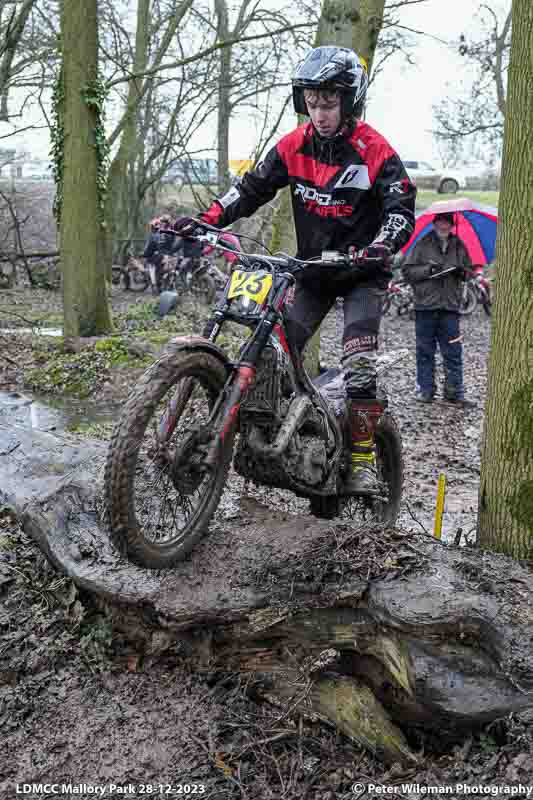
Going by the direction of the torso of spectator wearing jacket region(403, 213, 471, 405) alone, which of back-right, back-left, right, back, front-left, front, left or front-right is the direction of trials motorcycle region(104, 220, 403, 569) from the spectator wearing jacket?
front

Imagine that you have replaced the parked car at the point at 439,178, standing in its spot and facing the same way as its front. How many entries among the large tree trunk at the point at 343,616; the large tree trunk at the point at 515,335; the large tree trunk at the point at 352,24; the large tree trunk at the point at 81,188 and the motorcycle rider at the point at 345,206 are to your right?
5

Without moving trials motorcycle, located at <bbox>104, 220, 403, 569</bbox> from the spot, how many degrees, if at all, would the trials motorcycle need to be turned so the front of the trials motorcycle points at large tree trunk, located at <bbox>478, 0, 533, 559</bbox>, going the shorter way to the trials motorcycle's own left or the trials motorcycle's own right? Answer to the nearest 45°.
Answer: approximately 135° to the trials motorcycle's own left

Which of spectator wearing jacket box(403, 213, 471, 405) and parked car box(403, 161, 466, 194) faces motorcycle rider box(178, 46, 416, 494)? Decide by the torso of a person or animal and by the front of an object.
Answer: the spectator wearing jacket

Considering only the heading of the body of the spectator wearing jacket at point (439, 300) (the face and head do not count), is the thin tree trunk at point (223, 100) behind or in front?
behind

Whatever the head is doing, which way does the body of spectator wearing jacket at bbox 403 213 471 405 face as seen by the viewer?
toward the camera

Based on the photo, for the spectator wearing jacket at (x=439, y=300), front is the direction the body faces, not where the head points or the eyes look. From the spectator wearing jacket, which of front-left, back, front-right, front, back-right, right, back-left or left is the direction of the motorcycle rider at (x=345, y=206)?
front

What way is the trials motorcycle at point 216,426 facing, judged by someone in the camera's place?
facing the viewer and to the left of the viewer

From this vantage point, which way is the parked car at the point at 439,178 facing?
to the viewer's right

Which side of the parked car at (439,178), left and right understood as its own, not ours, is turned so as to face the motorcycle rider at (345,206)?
right

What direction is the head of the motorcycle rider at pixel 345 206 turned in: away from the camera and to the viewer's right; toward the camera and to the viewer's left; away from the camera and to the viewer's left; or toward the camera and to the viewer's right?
toward the camera and to the viewer's left
